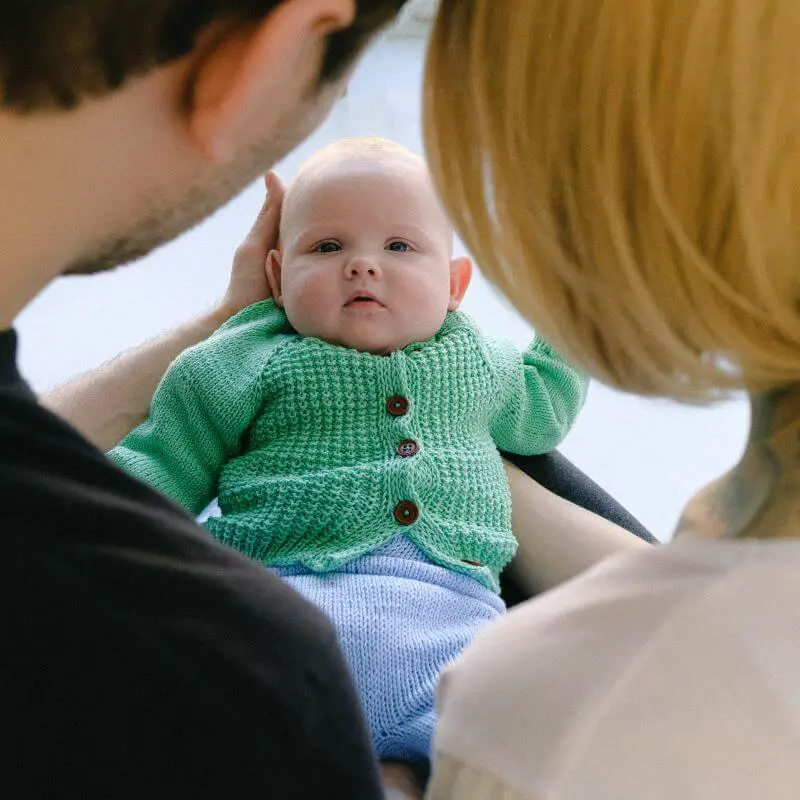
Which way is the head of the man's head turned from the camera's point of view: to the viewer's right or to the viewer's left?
to the viewer's right

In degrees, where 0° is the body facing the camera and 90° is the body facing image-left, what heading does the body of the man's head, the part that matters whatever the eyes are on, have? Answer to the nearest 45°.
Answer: approximately 225°
